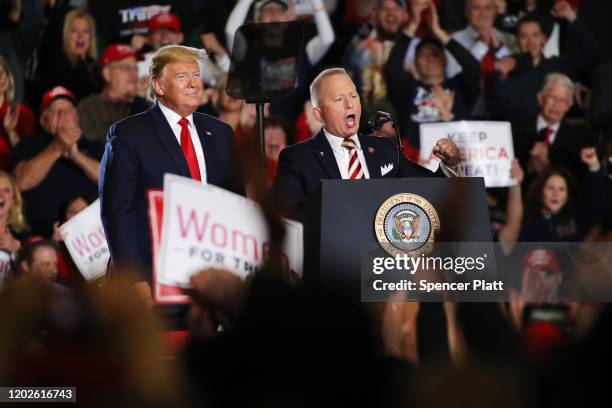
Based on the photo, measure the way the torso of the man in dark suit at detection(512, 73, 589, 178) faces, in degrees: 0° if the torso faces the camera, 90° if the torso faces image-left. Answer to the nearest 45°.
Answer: approximately 0°

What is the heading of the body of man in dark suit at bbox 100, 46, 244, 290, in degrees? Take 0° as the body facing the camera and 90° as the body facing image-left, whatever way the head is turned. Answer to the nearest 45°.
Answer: approximately 315°

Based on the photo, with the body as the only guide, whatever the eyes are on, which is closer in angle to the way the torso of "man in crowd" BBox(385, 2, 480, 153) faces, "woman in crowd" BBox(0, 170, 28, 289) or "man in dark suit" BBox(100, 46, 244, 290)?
the man in dark suit

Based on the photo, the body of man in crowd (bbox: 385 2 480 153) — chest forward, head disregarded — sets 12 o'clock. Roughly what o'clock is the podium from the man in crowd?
The podium is roughly at 12 o'clock from the man in crowd.

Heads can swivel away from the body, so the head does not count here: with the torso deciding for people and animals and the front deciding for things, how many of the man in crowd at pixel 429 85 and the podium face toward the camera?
2

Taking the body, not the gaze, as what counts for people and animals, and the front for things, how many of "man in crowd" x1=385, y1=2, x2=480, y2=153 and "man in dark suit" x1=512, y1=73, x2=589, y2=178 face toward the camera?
2

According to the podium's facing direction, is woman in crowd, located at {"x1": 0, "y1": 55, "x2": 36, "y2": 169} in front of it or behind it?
behind

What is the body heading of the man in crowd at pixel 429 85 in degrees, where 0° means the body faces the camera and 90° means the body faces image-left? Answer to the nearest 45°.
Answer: approximately 0°

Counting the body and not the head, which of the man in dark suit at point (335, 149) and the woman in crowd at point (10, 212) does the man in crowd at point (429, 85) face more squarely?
the man in dark suit

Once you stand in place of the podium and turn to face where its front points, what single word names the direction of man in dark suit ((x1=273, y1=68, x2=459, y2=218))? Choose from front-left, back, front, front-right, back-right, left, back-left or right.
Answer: back

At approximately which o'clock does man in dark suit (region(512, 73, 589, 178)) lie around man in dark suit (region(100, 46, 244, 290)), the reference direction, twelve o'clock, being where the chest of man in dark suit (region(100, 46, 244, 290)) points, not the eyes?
man in dark suit (region(512, 73, 589, 178)) is roughly at 9 o'clock from man in dark suit (region(100, 46, 244, 290)).

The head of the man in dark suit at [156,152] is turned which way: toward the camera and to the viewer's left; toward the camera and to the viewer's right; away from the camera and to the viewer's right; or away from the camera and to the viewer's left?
toward the camera and to the viewer's right
